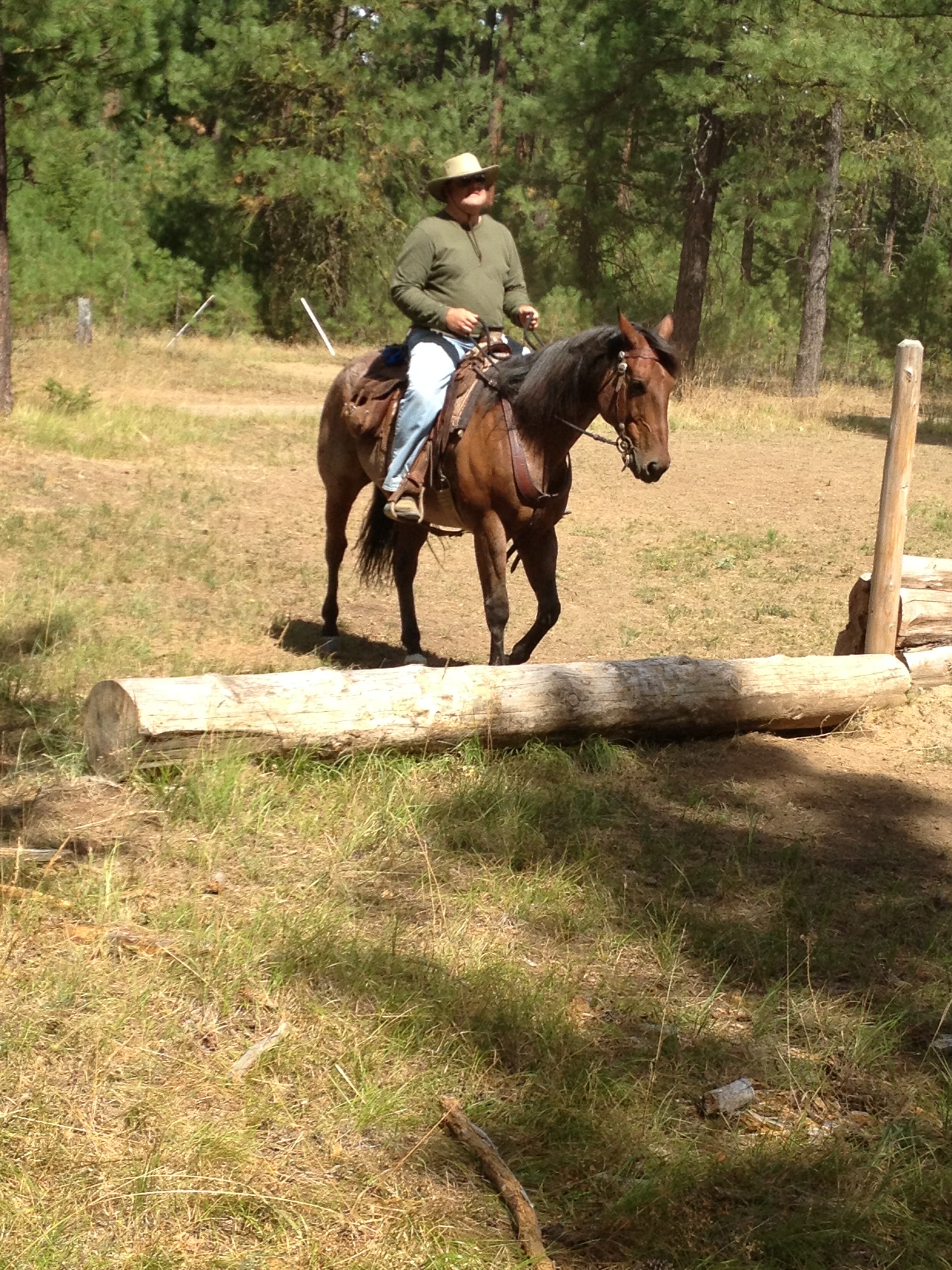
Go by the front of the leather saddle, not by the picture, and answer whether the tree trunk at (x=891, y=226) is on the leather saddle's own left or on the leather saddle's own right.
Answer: on the leather saddle's own left

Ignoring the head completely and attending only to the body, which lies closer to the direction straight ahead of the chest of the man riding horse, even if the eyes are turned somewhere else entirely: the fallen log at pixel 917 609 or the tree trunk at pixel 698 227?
the fallen log

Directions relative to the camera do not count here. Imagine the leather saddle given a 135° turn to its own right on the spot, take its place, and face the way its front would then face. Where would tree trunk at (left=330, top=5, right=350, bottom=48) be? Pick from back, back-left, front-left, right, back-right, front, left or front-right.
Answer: right

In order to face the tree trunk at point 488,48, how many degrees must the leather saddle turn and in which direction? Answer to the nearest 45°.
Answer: approximately 135° to its left

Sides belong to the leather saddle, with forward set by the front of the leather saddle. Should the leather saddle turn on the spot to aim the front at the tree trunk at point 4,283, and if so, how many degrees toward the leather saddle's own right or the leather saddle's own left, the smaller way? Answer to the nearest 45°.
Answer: approximately 180°

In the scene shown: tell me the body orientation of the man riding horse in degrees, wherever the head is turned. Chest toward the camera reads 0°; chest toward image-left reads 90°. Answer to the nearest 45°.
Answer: approximately 315°

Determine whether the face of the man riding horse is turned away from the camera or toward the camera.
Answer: toward the camera

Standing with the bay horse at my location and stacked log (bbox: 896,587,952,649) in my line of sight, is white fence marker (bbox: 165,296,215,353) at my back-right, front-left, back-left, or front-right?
back-left

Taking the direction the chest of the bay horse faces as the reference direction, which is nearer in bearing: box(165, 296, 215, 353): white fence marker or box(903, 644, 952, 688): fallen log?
the fallen log

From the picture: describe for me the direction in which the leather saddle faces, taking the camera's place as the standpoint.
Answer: facing the viewer and to the right of the viewer

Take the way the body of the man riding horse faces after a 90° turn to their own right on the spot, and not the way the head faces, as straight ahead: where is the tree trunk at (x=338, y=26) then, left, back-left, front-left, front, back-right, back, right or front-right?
back-right

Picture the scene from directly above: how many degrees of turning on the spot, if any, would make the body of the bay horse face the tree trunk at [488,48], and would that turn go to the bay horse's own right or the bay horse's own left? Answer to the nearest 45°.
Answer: approximately 135° to the bay horse's own left

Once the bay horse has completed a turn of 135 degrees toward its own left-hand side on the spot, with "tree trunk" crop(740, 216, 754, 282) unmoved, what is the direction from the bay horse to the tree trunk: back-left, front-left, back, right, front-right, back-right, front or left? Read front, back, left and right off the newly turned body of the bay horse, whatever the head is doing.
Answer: front

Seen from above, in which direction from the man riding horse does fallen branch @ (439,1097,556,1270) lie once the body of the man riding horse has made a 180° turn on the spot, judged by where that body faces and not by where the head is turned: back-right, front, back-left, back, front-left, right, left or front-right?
back-left
